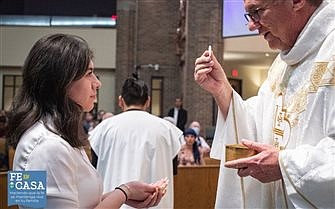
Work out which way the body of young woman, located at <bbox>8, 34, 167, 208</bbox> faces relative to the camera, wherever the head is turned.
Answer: to the viewer's right

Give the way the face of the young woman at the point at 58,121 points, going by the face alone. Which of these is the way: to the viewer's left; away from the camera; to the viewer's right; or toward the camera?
to the viewer's right

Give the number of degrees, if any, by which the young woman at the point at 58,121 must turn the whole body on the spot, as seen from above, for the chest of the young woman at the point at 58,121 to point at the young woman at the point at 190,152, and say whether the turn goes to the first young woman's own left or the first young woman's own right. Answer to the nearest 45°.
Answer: approximately 90° to the first young woman's own left

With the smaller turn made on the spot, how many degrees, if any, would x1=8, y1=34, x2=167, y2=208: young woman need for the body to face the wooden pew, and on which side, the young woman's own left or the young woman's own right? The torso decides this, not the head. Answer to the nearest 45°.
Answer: approximately 90° to the young woman's own left
